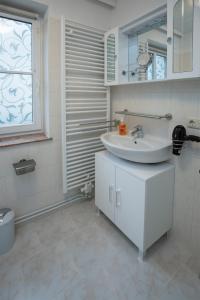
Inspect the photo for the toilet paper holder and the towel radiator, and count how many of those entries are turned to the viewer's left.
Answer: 0

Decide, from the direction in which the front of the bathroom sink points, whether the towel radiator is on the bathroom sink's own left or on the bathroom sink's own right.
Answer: on the bathroom sink's own right

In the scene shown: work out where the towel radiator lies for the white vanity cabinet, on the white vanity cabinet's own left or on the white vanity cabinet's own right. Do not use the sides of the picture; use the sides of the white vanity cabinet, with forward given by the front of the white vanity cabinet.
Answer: on the white vanity cabinet's own right

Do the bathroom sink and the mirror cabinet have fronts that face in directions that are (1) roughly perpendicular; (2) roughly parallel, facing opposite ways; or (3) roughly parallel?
roughly parallel

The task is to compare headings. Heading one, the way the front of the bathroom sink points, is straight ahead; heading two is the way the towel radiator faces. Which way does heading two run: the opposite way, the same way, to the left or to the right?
to the left

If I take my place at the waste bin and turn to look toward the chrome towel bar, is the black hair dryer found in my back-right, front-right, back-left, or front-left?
front-right

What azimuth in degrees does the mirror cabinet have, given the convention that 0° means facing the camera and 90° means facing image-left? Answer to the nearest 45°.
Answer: approximately 45°

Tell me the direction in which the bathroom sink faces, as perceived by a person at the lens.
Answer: facing the viewer and to the left of the viewer

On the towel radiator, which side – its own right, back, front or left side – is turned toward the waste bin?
right

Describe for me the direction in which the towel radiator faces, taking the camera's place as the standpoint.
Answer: facing the viewer and to the right of the viewer

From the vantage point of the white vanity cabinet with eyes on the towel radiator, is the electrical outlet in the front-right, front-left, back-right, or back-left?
back-right
